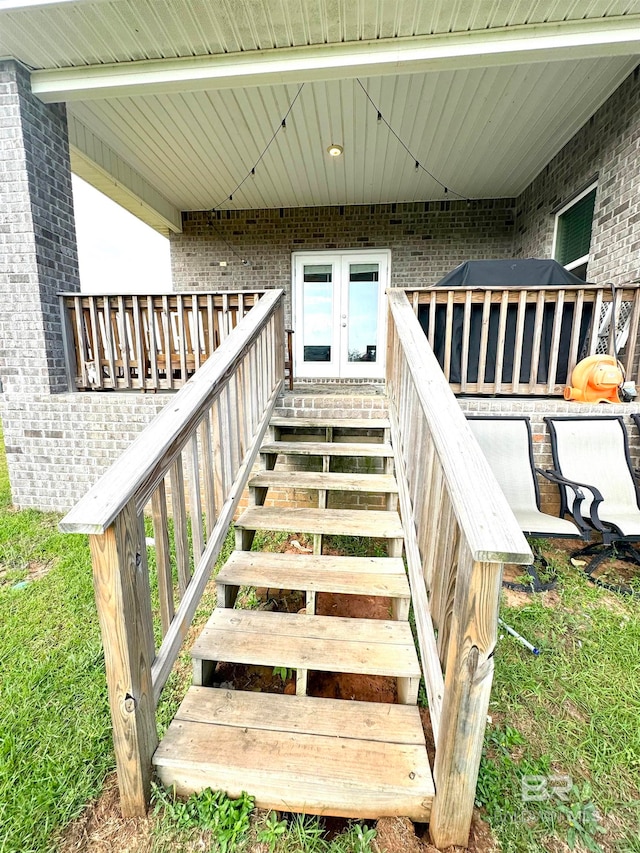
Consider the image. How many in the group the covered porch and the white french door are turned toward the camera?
2

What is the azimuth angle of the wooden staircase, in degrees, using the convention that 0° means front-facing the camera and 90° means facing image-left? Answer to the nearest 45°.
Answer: approximately 0°

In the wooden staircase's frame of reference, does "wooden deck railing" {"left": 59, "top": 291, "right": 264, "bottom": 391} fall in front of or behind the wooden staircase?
behind

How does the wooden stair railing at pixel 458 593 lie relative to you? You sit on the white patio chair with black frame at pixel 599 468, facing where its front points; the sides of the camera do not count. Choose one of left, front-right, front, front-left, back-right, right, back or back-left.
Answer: front-right

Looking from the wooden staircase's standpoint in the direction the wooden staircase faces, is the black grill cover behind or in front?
behind

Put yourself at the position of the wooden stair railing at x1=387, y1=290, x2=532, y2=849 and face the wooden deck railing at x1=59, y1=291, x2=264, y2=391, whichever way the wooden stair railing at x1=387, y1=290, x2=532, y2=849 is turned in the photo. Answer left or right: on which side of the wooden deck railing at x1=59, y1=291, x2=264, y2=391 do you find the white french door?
right

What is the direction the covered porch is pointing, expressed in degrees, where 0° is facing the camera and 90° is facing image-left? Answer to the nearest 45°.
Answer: approximately 0°

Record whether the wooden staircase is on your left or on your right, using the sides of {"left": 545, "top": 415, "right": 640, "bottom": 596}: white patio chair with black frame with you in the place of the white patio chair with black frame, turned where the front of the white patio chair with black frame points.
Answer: on your right

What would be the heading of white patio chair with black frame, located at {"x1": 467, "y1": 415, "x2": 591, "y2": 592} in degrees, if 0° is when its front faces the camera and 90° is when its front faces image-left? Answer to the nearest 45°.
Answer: approximately 315°

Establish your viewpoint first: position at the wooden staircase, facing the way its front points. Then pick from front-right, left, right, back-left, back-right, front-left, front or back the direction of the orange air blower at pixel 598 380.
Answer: back-left
